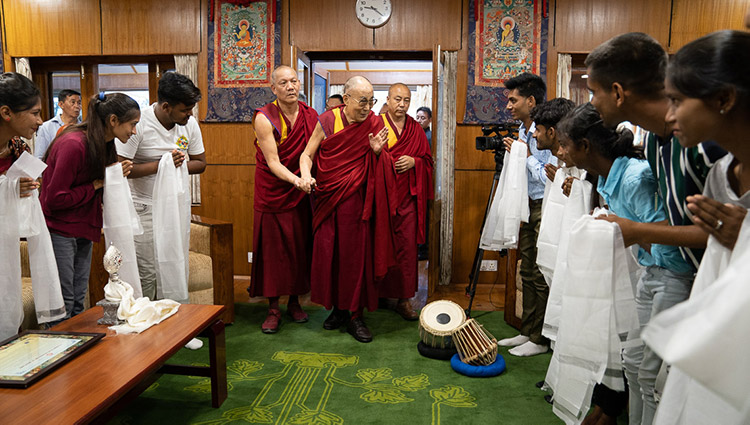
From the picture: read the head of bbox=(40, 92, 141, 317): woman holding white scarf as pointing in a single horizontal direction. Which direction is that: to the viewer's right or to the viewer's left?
to the viewer's right

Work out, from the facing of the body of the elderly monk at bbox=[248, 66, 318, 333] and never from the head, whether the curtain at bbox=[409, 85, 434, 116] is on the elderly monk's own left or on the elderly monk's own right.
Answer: on the elderly monk's own left

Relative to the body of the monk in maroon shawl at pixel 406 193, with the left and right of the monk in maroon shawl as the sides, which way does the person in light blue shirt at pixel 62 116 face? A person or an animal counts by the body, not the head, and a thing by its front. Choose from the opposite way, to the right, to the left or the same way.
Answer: to the left

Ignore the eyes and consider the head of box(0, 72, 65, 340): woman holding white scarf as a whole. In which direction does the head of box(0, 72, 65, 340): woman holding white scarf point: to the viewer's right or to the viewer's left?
to the viewer's right

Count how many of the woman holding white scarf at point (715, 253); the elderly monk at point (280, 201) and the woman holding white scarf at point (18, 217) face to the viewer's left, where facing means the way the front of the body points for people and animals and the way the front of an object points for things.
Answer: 1

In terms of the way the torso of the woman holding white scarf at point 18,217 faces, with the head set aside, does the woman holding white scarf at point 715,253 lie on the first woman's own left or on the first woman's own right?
on the first woman's own right

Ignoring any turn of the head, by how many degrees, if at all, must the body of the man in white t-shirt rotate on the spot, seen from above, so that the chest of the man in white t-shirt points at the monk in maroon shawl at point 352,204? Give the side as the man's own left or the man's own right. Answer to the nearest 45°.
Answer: approximately 45° to the man's own left

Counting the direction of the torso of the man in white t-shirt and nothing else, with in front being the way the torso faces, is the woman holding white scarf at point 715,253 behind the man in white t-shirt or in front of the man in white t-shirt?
in front

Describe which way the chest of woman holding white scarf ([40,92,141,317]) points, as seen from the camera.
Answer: to the viewer's right

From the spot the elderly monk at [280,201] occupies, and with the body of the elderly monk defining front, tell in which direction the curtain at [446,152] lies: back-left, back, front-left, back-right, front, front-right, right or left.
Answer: left
